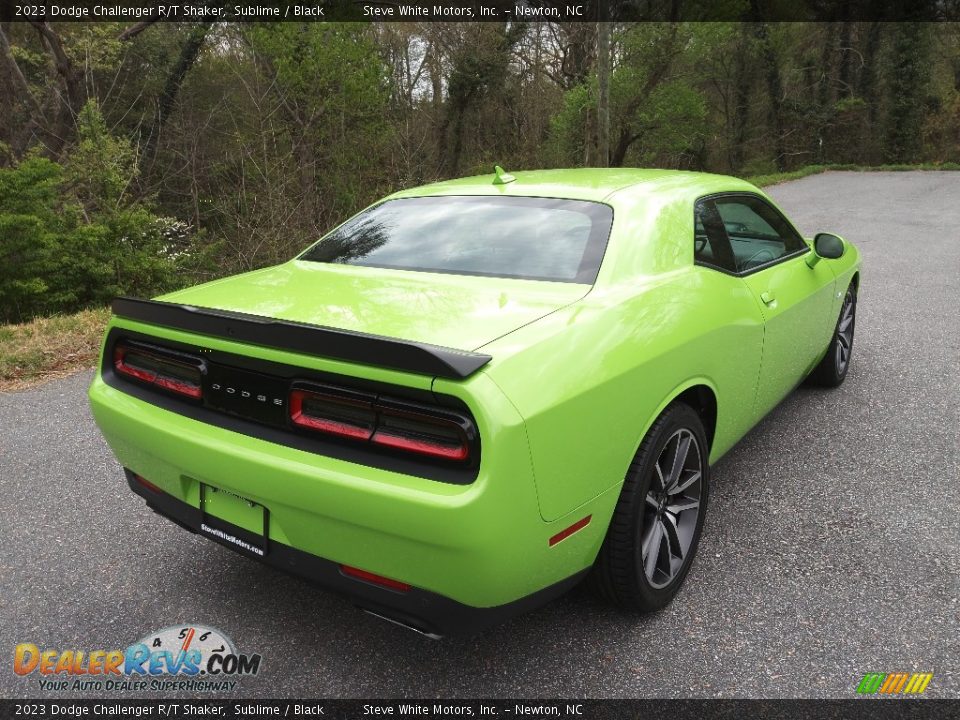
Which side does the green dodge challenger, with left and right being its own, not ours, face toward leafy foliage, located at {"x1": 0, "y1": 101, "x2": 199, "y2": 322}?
left

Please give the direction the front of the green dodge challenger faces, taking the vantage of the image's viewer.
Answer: facing away from the viewer and to the right of the viewer
